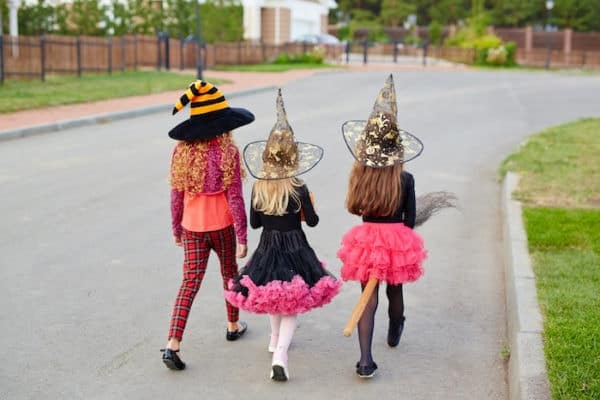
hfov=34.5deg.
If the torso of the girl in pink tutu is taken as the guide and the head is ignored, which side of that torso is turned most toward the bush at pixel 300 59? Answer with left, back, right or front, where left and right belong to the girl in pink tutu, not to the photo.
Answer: front

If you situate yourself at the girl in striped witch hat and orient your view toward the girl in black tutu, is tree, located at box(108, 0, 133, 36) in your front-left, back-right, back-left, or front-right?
back-left

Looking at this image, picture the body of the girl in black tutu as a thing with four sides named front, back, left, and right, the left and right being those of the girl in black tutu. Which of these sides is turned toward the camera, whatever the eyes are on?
back

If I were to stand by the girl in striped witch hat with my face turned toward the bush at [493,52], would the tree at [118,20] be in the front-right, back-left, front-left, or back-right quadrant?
front-left

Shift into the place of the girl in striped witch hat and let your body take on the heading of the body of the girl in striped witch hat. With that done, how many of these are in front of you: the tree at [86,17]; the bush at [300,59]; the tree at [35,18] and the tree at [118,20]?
4

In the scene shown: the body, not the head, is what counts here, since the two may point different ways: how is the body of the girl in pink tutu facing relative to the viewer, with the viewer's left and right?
facing away from the viewer

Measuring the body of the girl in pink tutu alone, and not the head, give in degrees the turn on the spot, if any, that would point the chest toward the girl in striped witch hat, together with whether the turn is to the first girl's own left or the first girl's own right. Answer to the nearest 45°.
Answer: approximately 90° to the first girl's own left

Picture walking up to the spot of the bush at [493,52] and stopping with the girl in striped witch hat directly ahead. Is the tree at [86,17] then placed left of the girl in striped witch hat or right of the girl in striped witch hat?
right

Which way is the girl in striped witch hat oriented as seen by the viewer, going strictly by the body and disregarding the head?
away from the camera

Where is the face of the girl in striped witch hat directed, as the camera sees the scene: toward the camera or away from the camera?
away from the camera

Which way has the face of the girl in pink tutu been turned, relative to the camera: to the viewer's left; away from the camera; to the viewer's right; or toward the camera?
away from the camera

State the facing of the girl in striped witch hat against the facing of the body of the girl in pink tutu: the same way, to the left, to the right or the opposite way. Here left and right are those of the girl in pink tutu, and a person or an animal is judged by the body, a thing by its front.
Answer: the same way
